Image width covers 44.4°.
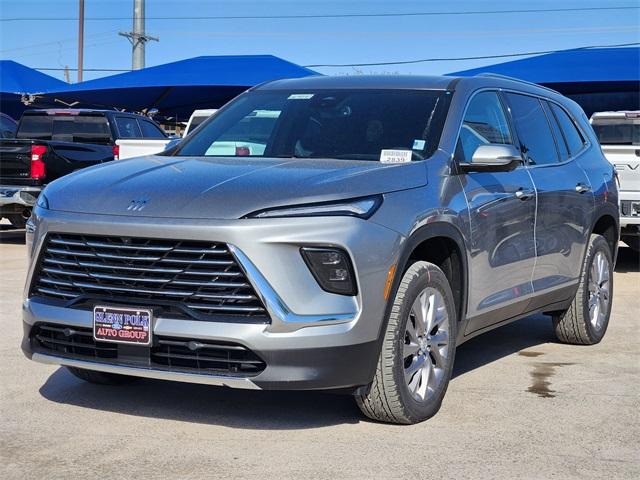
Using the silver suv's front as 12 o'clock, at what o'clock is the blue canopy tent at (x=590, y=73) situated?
The blue canopy tent is roughly at 5 o'clock from the silver suv.

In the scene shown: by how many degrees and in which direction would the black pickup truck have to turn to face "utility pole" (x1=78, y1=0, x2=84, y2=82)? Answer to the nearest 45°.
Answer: approximately 45° to its left

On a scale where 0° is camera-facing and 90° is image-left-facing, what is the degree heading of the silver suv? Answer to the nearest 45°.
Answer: approximately 45°

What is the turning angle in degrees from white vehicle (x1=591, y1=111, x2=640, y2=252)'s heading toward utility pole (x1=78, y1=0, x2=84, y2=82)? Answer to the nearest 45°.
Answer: approximately 45° to its left

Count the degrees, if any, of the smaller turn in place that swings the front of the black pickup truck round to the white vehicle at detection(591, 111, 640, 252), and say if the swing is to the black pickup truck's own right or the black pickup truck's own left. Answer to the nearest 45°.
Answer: approximately 90° to the black pickup truck's own right

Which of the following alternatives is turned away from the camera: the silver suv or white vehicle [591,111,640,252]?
the white vehicle

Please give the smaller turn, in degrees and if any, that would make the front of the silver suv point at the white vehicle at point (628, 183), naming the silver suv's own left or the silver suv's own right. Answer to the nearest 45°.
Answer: approximately 180°

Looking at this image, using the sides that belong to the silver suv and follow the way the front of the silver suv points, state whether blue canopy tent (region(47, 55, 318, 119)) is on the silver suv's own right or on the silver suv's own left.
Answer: on the silver suv's own right

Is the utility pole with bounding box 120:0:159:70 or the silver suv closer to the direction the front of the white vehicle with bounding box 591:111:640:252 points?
the utility pole

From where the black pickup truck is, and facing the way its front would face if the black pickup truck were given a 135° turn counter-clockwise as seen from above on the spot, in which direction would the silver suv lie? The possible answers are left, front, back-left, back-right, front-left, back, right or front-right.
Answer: left

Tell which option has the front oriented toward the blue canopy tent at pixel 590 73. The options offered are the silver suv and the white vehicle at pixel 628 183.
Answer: the white vehicle
